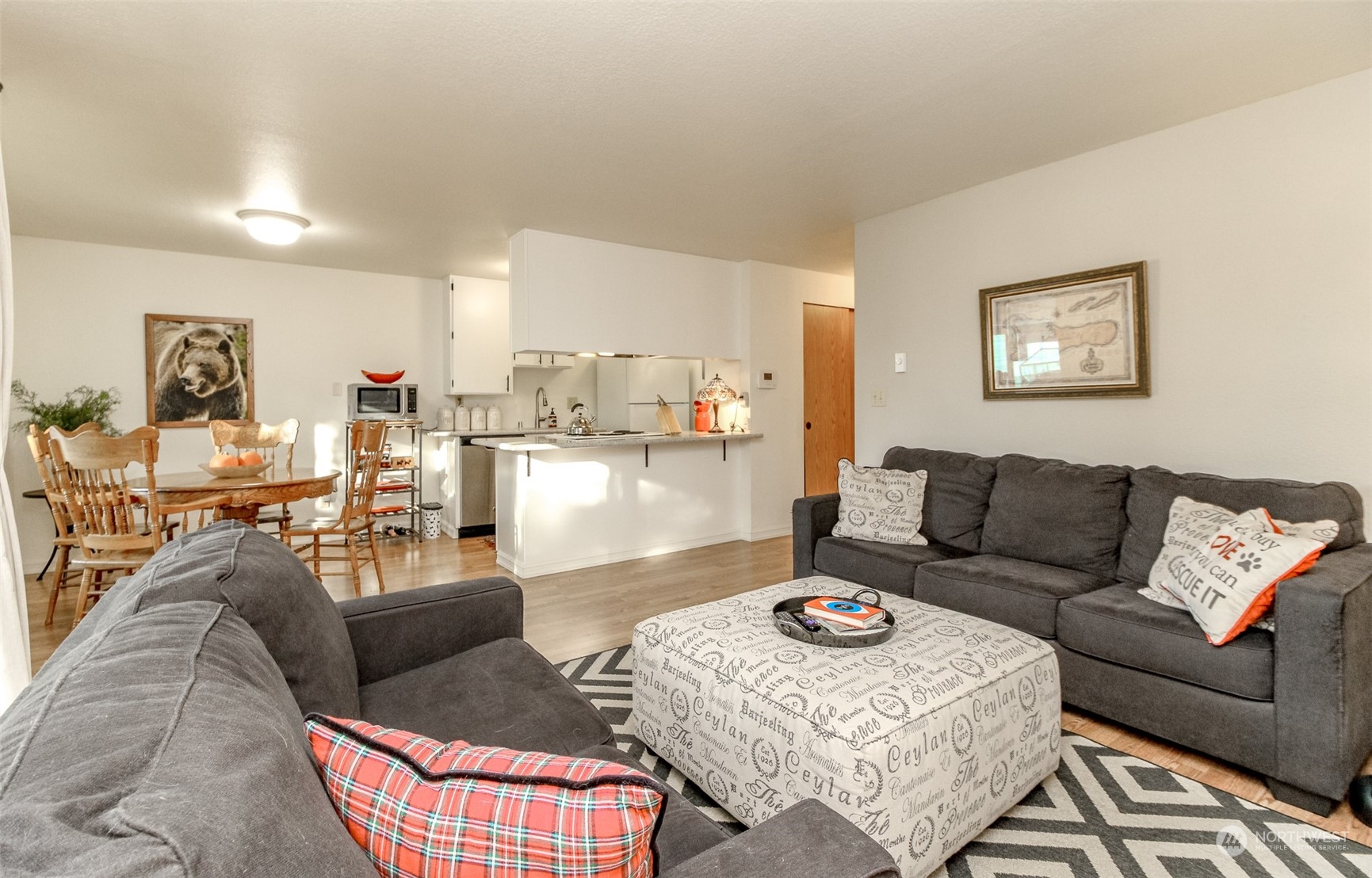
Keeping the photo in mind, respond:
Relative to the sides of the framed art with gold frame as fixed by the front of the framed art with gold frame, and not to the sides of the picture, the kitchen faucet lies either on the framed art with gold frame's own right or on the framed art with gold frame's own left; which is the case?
on the framed art with gold frame's own right

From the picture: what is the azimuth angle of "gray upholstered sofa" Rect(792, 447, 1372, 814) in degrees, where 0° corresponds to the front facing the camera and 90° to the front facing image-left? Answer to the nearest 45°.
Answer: approximately 45°

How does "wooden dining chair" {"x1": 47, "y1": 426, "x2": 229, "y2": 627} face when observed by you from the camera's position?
facing away from the viewer and to the right of the viewer

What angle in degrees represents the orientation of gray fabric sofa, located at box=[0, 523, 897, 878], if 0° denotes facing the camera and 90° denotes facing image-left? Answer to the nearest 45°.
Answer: approximately 270°

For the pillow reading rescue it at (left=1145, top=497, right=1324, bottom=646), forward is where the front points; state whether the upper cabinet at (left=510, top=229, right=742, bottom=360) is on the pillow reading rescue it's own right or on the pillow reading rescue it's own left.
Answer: on the pillow reading rescue it's own right

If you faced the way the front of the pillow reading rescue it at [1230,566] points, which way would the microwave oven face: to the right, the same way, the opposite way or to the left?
to the left

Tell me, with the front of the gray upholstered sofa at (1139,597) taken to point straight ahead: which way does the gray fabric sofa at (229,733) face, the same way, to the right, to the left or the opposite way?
the opposite way

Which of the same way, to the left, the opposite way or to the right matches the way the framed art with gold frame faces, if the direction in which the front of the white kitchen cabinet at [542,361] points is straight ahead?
to the right

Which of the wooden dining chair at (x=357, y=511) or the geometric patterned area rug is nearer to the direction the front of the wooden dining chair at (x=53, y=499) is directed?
the wooden dining chair

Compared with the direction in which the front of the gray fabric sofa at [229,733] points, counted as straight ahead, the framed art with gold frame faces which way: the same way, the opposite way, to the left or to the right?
the opposite way

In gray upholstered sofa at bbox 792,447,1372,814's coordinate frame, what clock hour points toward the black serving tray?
The black serving tray is roughly at 12 o'clock from the gray upholstered sofa.
